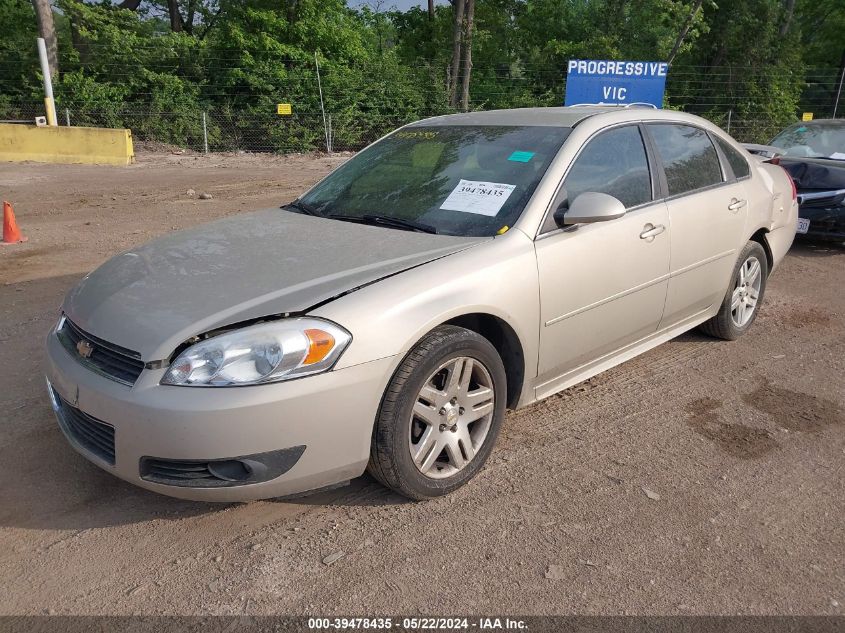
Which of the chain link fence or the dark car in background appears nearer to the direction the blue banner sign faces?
the dark car in background

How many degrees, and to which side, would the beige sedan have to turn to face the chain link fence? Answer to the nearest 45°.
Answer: approximately 135° to its right

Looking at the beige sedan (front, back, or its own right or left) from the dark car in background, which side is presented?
back

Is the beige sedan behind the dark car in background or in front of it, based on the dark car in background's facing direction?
in front

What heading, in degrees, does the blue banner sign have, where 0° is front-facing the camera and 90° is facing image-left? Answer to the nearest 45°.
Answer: approximately 0°

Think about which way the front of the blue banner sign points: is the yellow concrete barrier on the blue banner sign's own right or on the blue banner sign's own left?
on the blue banner sign's own right

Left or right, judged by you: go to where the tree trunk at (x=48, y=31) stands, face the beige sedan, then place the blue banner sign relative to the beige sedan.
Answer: left

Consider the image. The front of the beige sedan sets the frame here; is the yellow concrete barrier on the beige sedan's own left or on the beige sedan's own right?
on the beige sedan's own right
